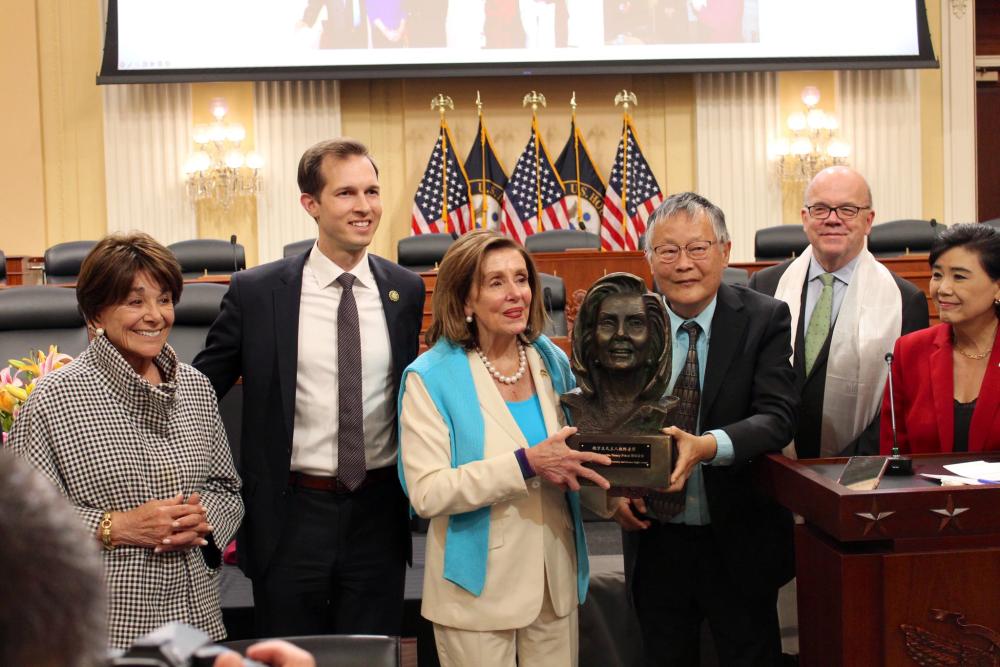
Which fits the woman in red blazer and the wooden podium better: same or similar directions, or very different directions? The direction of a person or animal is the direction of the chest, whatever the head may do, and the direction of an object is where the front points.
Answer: same or similar directions

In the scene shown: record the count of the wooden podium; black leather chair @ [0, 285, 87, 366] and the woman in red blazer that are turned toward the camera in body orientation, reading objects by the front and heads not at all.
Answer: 3

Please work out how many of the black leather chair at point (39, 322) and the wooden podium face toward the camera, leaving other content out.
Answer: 2

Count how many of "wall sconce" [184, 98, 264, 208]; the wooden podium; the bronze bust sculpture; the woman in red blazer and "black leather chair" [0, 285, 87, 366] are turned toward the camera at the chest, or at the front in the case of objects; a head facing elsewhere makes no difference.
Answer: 5

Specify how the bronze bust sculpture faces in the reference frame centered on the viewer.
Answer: facing the viewer

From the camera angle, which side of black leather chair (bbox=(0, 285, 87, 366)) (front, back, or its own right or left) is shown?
front

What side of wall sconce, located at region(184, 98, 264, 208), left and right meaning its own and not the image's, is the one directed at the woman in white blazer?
front

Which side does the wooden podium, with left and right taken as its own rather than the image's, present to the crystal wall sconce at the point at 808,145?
back

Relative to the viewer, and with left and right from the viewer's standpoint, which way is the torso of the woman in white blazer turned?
facing the viewer and to the right of the viewer

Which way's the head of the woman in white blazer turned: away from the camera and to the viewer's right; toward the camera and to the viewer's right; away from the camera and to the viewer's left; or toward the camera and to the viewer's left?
toward the camera and to the viewer's right

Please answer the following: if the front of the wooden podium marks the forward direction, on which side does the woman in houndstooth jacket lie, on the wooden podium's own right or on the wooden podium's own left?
on the wooden podium's own right

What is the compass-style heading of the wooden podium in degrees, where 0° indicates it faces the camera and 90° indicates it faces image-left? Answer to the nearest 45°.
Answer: approximately 0°

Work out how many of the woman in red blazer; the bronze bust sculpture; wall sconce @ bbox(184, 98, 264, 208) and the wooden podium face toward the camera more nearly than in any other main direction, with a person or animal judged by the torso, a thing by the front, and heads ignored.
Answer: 4

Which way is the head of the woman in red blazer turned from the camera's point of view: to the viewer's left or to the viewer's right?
to the viewer's left

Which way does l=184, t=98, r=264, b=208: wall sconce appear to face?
toward the camera

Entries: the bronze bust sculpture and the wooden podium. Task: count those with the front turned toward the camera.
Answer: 2
